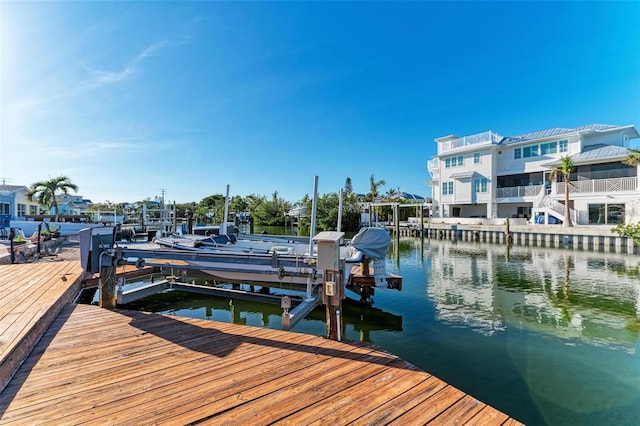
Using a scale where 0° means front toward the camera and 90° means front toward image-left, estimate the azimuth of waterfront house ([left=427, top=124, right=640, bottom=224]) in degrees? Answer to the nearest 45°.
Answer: approximately 45°

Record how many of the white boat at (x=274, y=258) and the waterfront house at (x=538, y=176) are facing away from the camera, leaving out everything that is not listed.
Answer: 0

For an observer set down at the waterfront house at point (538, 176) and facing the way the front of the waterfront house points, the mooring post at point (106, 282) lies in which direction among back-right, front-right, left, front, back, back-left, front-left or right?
front-left

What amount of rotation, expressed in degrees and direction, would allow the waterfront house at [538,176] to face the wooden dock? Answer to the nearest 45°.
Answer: approximately 45° to its left

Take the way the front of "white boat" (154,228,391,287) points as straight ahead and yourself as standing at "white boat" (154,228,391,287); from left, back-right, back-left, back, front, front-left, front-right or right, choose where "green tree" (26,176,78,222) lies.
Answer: front-right

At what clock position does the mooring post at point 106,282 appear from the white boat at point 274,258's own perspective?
The mooring post is roughly at 11 o'clock from the white boat.

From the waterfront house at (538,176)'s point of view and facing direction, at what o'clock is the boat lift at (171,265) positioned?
The boat lift is roughly at 11 o'clock from the waterfront house.

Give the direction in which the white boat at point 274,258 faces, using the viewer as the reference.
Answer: facing to the left of the viewer
